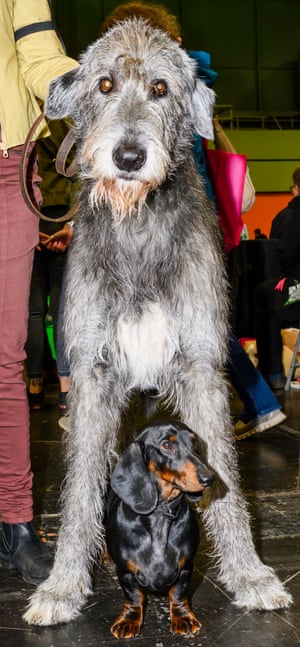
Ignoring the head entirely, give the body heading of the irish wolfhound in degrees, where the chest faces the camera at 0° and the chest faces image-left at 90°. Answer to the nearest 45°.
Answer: approximately 0°

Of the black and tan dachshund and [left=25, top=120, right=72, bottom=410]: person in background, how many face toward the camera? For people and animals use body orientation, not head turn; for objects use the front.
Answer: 2

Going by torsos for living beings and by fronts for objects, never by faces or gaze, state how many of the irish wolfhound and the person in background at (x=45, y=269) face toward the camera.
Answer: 2

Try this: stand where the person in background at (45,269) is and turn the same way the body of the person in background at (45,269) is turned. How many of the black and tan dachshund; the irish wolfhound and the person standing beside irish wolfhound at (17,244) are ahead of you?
3

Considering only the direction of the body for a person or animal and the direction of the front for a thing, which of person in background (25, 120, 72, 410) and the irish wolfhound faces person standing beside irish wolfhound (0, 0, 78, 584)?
person in background (25, 120, 72, 410)

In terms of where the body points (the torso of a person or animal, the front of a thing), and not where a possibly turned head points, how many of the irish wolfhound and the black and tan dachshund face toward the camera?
2
